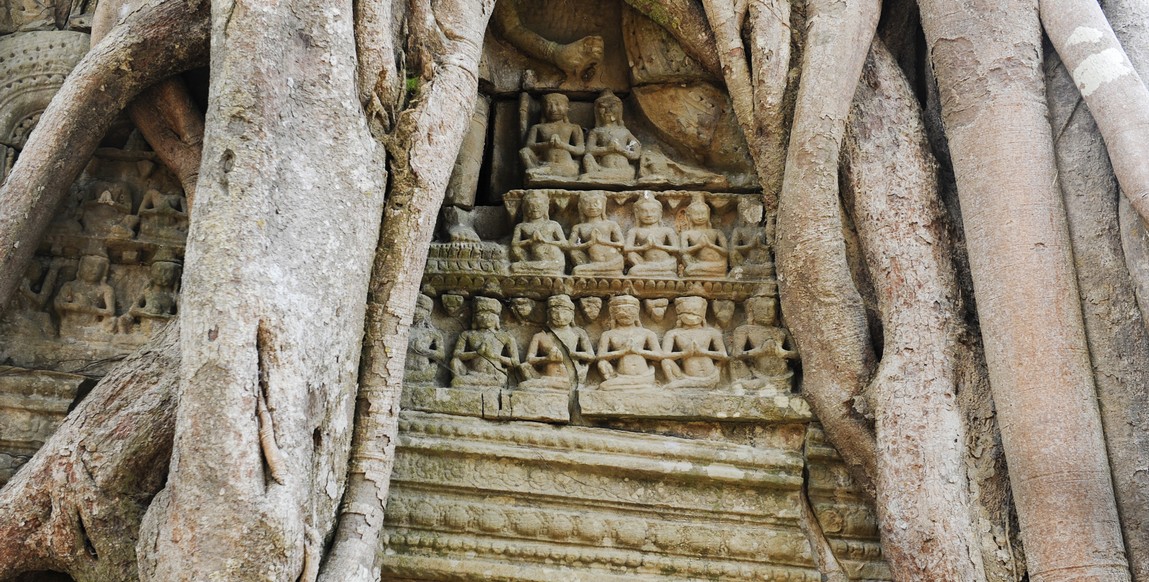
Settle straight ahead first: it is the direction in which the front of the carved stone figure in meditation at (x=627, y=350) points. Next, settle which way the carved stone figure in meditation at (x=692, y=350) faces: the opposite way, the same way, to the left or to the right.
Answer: the same way

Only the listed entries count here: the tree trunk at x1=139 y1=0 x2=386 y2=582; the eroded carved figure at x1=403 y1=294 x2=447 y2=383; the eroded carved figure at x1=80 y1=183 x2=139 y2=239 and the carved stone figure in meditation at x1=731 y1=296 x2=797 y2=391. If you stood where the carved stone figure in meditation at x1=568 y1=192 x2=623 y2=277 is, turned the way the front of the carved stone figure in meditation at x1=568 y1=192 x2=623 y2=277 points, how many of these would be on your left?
1

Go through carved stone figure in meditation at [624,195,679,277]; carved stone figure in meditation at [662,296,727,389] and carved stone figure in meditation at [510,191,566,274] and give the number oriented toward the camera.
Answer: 3

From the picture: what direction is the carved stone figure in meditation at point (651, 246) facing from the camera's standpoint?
toward the camera

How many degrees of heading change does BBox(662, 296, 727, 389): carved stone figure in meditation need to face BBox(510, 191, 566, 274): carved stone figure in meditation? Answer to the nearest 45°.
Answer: approximately 90° to its right

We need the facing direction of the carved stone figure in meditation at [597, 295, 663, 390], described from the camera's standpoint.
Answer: facing the viewer

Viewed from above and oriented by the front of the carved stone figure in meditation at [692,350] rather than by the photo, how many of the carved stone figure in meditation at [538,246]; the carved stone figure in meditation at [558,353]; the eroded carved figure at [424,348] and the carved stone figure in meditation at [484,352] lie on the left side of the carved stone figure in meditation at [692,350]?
0

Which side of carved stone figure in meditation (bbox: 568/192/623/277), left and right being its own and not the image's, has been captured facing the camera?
front

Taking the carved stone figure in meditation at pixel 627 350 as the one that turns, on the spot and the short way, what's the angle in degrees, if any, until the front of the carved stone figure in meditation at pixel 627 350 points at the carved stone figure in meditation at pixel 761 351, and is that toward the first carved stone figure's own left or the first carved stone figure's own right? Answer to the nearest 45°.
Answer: approximately 90° to the first carved stone figure's own left

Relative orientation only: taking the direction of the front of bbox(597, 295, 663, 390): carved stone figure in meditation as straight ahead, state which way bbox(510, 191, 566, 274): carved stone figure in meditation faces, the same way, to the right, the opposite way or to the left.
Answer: the same way

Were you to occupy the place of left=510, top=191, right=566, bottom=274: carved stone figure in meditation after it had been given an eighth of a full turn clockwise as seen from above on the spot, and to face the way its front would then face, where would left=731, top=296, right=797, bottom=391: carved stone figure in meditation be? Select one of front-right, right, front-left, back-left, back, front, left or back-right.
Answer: back-left

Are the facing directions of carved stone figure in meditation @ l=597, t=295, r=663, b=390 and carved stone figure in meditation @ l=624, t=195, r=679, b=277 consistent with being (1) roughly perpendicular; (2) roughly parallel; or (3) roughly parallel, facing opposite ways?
roughly parallel

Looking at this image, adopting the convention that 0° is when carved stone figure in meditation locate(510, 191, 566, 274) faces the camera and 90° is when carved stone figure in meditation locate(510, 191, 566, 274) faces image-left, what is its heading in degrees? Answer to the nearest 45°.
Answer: approximately 0°
